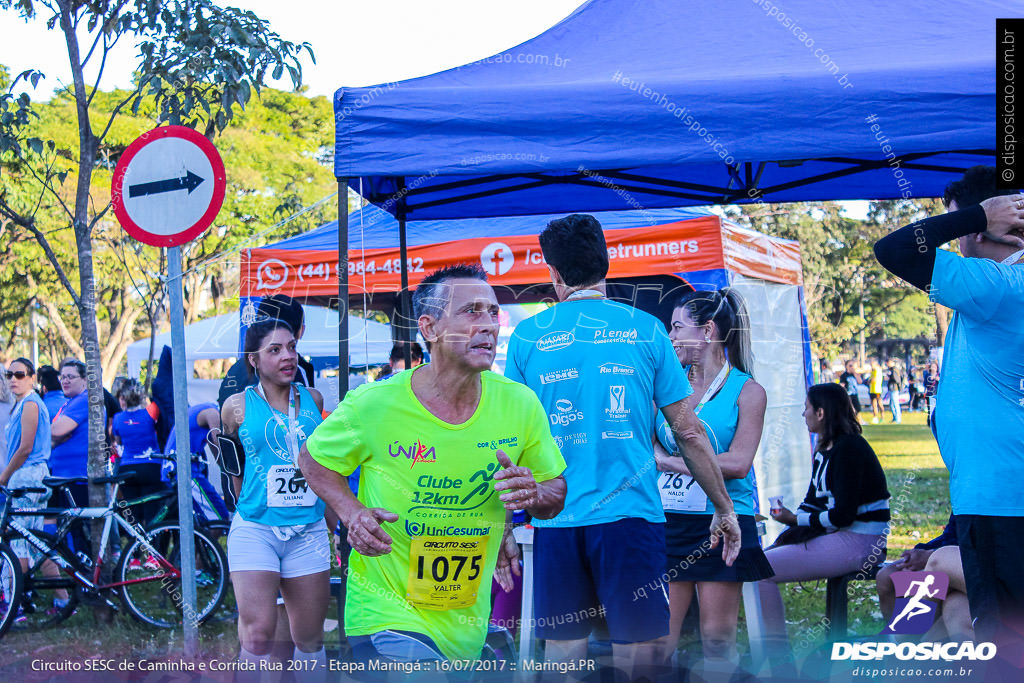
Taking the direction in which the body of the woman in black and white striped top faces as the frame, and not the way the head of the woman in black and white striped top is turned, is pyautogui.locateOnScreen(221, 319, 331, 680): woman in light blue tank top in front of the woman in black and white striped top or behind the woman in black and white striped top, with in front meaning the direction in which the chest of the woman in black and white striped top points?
in front

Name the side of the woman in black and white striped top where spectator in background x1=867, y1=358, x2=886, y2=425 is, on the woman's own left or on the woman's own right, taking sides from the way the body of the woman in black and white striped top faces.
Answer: on the woman's own right

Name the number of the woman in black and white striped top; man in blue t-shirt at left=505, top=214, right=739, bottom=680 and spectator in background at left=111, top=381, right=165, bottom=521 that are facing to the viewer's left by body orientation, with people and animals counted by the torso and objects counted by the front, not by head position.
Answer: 1

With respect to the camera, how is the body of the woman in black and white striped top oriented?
to the viewer's left

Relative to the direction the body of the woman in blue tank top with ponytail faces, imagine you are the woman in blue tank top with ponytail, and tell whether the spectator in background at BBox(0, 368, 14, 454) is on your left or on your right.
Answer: on your right

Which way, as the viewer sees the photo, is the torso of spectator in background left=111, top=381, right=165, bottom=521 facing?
away from the camera

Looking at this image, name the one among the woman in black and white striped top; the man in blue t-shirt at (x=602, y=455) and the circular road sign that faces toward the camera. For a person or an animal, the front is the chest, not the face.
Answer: the circular road sign

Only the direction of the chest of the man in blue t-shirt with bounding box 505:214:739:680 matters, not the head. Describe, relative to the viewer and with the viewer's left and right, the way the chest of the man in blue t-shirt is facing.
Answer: facing away from the viewer

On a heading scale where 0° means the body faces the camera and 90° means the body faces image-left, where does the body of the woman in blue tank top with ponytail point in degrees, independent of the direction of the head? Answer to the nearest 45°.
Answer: approximately 45°

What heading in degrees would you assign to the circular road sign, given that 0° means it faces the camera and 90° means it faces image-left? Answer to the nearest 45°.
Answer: approximately 0°

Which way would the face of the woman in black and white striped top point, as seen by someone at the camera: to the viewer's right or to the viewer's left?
to the viewer's left
